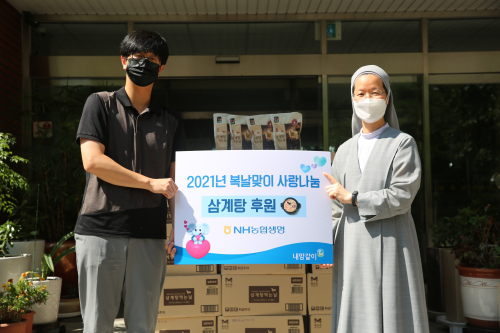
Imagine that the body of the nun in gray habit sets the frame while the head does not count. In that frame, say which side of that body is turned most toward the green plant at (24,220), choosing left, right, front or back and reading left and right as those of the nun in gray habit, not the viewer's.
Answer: right

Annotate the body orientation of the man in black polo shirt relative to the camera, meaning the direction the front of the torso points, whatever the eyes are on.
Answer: toward the camera

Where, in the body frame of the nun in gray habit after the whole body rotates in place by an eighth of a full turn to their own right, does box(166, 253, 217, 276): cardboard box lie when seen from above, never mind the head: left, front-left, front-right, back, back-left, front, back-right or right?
front-right

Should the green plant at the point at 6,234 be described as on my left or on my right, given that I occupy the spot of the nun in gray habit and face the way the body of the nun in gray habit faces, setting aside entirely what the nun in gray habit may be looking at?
on my right

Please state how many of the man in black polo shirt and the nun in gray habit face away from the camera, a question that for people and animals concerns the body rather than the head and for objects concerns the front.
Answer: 0

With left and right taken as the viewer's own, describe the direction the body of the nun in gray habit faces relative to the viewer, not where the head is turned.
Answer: facing the viewer and to the left of the viewer

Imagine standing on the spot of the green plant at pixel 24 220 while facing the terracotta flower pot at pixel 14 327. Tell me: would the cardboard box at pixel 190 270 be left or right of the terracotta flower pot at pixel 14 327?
left

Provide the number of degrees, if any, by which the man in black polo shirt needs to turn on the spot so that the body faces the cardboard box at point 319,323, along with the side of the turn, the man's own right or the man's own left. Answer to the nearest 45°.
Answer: approximately 135° to the man's own left
